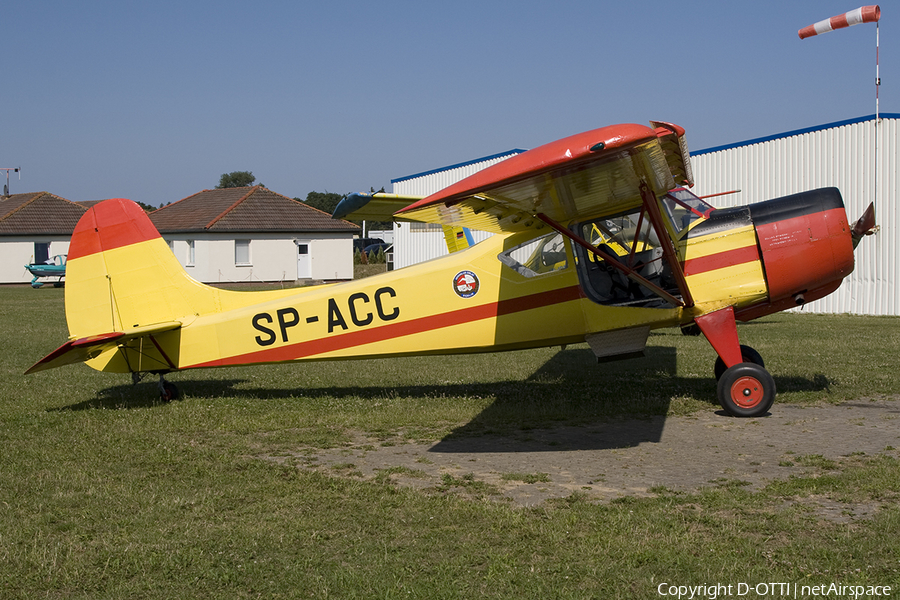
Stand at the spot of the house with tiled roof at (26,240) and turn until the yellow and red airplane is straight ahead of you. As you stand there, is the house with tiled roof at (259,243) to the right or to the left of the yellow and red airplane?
left

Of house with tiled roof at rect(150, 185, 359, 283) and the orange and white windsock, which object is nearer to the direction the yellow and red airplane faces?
the orange and white windsock

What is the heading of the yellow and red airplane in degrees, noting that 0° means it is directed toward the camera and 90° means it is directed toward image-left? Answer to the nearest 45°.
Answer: approximately 270°

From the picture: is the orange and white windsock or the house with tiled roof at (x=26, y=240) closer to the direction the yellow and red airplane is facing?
the orange and white windsock

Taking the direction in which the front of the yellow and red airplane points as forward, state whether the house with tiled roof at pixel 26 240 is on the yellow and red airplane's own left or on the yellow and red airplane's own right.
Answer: on the yellow and red airplane's own left

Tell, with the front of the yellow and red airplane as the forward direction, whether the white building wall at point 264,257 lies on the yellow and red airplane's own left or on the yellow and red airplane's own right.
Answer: on the yellow and red airplane's own left
